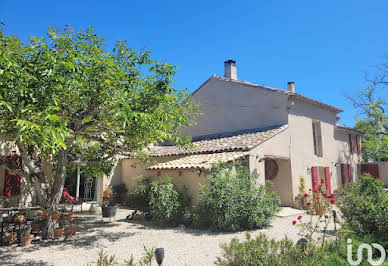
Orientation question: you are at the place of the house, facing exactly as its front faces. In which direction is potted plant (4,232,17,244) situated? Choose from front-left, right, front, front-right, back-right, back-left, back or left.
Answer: right

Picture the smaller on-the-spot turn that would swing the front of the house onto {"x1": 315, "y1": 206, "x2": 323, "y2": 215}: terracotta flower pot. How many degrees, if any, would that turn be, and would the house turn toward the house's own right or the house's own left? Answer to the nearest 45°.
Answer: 0° — it already faces it

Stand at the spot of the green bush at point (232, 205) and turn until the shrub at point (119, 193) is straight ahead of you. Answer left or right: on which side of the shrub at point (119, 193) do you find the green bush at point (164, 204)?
left

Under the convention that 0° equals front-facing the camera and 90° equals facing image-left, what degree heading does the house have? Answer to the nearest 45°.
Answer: approximately 315°

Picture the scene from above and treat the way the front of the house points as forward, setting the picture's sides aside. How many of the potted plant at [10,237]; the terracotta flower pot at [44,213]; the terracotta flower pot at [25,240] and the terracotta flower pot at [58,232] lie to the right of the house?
4

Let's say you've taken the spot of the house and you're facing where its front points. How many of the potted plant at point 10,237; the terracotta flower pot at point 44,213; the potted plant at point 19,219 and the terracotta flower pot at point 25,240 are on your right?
4

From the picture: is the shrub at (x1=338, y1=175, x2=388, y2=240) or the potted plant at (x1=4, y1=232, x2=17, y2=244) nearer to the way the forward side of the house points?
the shrub

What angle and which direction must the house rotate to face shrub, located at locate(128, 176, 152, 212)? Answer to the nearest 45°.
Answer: approximately 90° to its right

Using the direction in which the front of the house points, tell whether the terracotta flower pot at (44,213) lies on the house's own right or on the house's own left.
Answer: on the house's own right
